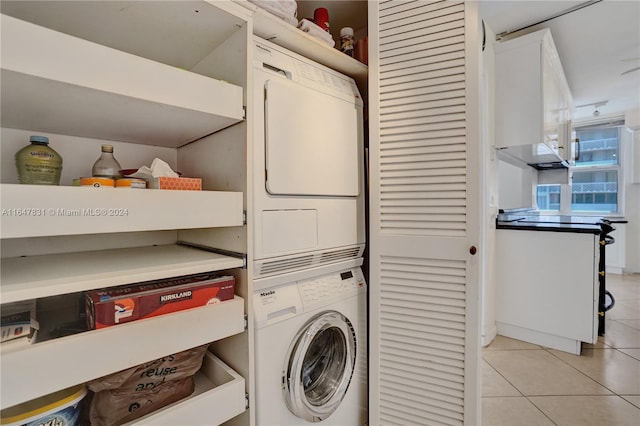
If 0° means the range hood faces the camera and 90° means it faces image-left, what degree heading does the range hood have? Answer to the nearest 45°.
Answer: approximately 315°

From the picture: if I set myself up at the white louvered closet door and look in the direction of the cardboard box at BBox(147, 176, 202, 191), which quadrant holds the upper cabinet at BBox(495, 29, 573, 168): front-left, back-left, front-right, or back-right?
back-right

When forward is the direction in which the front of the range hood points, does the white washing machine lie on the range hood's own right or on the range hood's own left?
on the range hood's own right

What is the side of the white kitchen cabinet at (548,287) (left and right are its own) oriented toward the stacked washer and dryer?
right

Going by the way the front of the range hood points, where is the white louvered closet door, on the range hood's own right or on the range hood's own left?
on the range hood's own right

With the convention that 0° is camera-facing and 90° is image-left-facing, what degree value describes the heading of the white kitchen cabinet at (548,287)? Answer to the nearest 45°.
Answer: approximately 270°

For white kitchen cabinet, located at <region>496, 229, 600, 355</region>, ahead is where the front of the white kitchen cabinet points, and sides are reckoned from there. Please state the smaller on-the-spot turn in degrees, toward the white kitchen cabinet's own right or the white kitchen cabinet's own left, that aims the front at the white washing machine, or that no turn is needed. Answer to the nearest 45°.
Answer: approximately 90° to the white kitchen cabinet's own right
